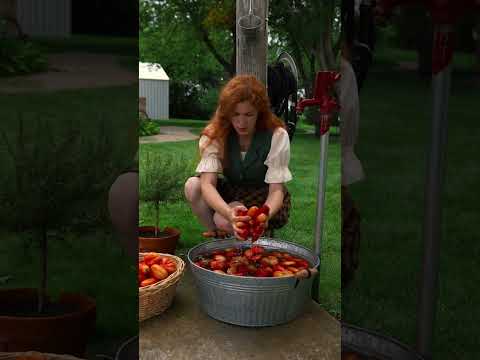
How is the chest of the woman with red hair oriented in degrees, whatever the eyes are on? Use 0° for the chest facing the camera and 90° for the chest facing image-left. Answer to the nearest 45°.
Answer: approximately 0°
